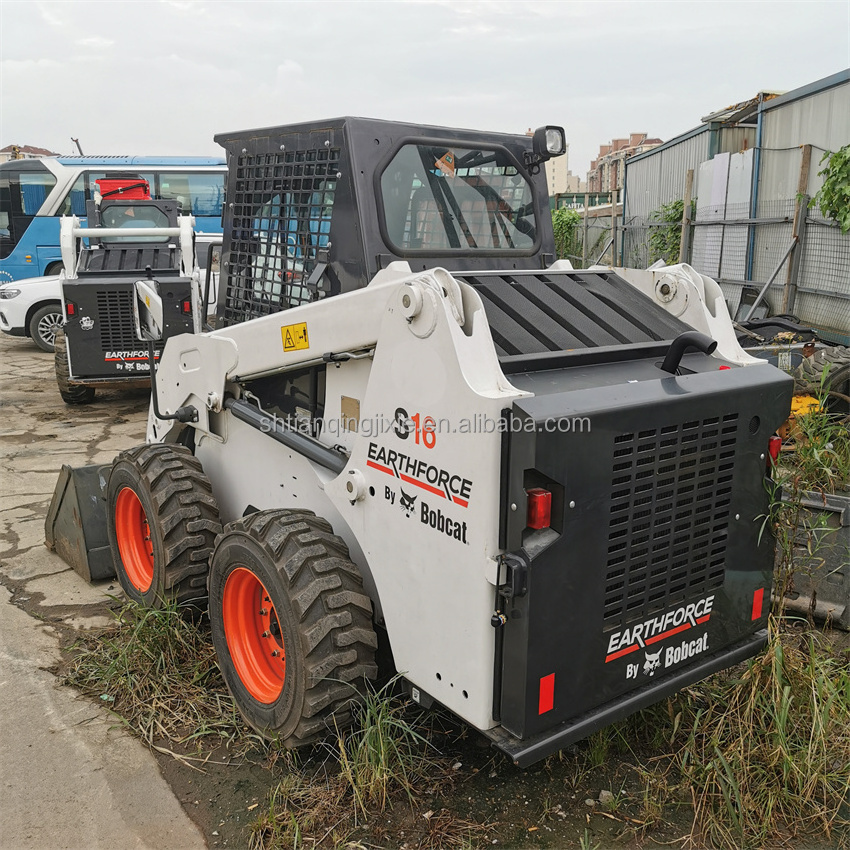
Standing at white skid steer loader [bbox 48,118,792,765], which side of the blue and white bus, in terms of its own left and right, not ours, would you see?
left

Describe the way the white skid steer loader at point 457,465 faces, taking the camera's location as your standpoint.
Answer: facing away from the viewer and to the left of the viewer

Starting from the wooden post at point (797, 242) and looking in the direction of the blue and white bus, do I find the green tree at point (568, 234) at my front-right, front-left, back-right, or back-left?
front-right

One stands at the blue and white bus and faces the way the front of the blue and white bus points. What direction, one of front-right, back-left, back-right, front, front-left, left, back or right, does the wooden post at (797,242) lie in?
back-left

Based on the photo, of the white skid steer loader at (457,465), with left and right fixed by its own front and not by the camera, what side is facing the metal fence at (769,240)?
right

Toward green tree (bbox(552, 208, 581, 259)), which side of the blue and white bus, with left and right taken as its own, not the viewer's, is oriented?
back

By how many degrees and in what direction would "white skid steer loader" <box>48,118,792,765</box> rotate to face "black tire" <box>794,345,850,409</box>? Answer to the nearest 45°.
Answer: approximately 90° to its right

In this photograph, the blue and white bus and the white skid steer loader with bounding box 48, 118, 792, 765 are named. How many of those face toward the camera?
0

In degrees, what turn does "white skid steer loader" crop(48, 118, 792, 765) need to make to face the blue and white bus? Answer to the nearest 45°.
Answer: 0° — it already faces it

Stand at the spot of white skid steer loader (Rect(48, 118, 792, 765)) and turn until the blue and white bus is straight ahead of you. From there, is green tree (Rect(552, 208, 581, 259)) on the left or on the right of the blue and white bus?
right

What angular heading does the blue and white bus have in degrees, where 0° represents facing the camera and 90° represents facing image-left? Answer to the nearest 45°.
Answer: approximately 90°

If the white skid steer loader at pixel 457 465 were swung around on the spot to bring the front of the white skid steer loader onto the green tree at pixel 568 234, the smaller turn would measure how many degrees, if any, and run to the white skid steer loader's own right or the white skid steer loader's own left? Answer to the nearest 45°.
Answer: approximately 45° to the white skid steer loader's own right
